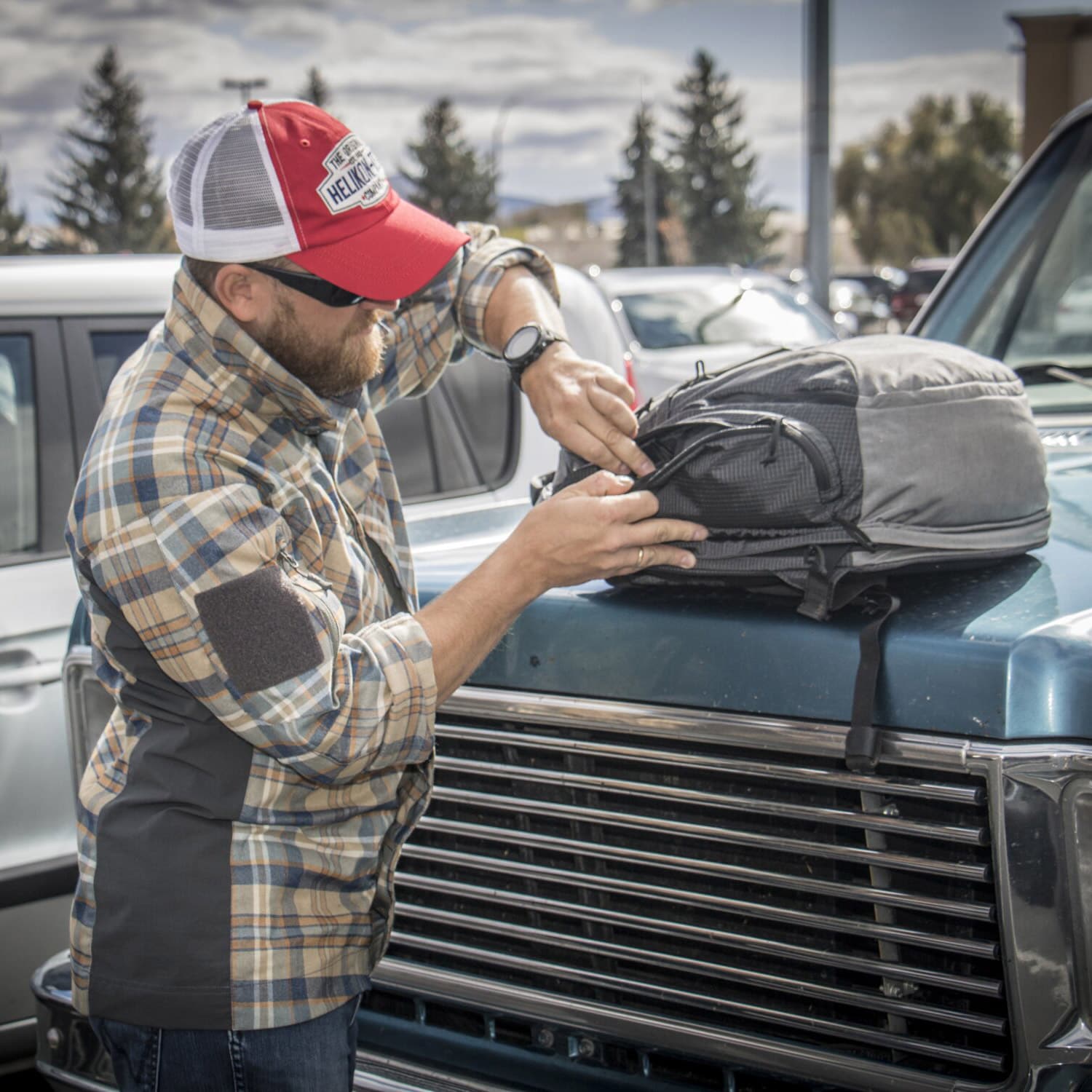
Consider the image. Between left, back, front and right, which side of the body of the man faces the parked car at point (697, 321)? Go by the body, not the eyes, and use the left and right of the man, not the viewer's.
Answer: left

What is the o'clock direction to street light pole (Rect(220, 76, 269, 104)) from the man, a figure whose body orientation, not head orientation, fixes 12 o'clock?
The street light pole is roughly at 9 o'clock from the man.

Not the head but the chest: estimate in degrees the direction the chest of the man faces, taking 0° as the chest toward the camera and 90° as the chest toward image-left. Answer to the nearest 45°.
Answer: approximately 270°

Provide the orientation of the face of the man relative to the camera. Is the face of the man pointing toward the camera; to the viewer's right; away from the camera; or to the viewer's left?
to the viewer's right

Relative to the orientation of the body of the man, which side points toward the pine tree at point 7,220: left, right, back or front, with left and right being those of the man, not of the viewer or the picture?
left

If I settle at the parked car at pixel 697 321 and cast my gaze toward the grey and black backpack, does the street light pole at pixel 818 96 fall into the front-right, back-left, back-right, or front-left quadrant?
back-left

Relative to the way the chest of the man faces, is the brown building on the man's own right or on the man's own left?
on the man's own left

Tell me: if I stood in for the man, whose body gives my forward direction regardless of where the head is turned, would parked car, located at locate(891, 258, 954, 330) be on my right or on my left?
on my left
